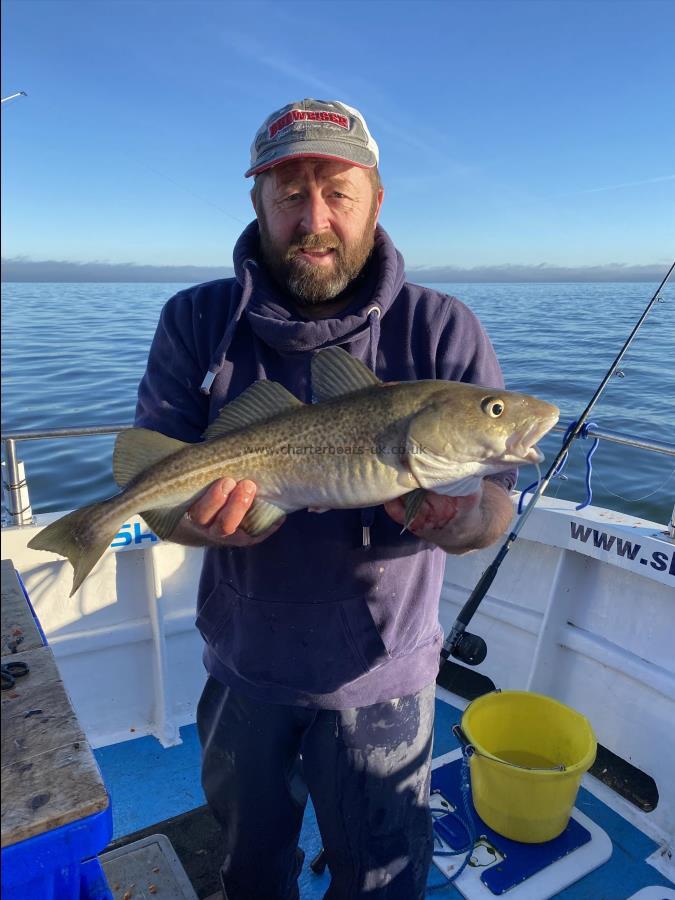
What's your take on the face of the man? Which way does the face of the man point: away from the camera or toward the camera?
toward the camera

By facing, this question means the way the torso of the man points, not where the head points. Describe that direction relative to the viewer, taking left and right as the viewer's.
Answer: facing the viewer

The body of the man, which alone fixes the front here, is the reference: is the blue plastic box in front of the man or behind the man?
in front
